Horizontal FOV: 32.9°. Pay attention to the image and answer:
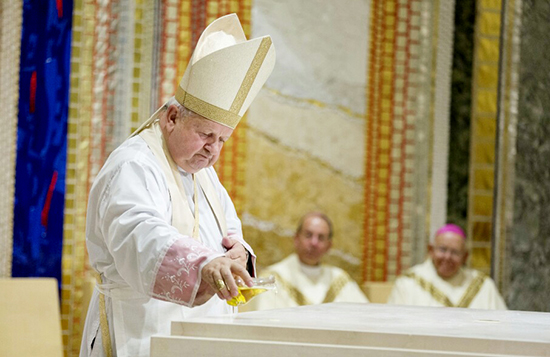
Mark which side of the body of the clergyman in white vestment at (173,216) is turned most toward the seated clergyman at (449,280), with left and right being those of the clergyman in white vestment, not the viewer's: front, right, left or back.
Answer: left

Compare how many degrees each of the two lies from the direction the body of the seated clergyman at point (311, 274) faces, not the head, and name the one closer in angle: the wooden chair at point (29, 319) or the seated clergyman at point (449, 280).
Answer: the wooden chair

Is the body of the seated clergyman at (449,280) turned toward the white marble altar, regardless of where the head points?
yes

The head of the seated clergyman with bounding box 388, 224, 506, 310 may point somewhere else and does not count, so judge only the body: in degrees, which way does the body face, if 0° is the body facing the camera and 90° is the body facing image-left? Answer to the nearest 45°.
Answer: approximately 0°

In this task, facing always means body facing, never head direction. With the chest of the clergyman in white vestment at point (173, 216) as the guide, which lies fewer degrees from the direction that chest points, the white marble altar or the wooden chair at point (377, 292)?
the white marble altar

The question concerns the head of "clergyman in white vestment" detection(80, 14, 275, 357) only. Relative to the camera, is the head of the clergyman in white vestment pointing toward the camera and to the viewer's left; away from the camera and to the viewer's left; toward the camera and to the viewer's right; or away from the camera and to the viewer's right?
toward the camera and to the viewer's right

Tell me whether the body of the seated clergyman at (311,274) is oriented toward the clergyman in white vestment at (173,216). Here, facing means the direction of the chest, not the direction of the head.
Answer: yes

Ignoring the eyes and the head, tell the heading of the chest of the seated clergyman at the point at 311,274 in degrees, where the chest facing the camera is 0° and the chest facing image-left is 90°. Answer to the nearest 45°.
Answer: approximately 0°

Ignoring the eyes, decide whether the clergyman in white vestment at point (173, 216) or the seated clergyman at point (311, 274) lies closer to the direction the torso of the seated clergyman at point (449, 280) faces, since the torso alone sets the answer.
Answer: the clergyman in white vestment

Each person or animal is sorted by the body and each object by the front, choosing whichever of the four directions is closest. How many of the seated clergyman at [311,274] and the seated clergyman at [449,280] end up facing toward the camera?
2
